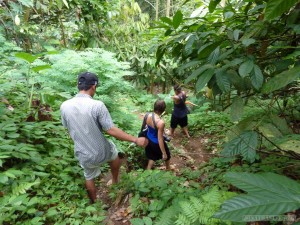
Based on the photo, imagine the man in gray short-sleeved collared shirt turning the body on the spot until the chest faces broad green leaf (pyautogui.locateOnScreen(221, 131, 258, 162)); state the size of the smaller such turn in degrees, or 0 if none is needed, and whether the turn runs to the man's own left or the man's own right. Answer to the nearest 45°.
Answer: approximately 90° to the man's own right

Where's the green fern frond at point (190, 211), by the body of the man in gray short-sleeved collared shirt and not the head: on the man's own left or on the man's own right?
on the man's own right

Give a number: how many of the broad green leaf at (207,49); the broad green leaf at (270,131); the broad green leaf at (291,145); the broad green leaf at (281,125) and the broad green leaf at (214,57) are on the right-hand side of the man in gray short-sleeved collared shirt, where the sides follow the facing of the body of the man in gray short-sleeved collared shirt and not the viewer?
5

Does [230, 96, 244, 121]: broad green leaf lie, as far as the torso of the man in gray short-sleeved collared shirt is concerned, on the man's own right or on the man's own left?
on the man's own right

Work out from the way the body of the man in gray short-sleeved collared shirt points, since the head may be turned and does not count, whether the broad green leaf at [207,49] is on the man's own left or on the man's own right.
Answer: on the man's own right

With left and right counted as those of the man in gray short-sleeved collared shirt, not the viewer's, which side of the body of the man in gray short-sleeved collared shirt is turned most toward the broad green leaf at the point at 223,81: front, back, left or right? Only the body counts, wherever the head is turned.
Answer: right

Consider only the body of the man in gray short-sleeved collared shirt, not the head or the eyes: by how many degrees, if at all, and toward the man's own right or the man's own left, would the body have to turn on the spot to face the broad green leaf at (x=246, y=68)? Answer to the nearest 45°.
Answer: approximately 90° to the man's own right

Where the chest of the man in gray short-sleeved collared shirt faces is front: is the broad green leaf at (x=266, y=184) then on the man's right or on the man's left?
on the man's right

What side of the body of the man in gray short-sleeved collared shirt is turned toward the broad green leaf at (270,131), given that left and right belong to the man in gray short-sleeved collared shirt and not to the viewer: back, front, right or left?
right

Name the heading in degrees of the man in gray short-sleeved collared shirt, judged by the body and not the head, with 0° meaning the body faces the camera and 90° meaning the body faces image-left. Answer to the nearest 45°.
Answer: approximately 225°
